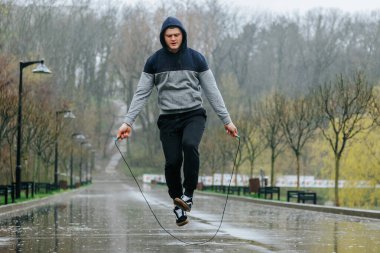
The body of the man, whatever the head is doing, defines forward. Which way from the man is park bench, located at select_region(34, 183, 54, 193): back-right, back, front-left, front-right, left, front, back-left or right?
back

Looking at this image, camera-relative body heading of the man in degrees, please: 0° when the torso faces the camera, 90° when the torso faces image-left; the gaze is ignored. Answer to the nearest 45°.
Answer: approximately 0°

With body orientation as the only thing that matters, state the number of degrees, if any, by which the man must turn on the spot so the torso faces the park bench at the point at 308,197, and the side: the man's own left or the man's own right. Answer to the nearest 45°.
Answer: approximately 180°
